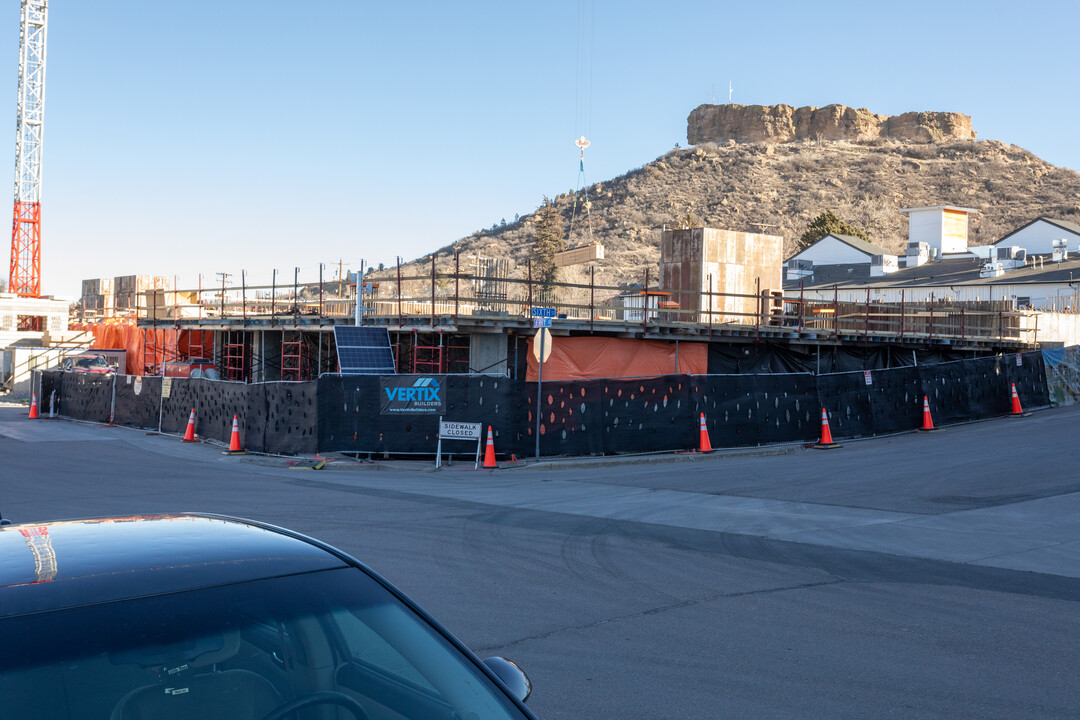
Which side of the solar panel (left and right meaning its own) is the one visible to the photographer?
front

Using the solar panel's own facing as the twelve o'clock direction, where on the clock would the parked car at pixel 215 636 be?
The parked car is roughly at 12 o'clock from the solar panel.

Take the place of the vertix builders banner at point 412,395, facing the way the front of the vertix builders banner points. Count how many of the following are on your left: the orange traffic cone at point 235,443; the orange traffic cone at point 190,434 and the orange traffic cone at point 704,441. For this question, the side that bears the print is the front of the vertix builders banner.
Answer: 1

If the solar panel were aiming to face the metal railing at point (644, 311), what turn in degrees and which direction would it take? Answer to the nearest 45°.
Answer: approximately 135° to its left

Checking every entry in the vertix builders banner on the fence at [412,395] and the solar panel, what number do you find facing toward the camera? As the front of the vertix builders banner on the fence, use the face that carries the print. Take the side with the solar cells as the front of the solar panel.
2

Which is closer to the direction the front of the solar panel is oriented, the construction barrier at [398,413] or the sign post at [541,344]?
the construction barrier

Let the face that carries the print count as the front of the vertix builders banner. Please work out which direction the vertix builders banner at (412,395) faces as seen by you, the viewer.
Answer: facing the viewer

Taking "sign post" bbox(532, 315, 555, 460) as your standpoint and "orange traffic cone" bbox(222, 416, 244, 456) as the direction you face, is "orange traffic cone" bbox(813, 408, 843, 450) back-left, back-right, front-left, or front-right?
back-right

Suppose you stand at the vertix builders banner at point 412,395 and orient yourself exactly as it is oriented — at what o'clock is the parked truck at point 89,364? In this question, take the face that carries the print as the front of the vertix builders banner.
The parked truck is roughly at 5 o'clock from the vertix builders banner.

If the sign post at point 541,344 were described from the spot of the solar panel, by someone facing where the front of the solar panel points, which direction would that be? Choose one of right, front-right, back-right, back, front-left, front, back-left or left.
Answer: front-left

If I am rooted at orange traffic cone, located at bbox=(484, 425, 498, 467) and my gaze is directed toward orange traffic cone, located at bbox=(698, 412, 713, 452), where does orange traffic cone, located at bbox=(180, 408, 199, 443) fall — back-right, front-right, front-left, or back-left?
back-left

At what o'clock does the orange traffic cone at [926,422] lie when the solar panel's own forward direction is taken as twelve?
The orange traffic cone is roughly at 9 o'clock from the solar panel.

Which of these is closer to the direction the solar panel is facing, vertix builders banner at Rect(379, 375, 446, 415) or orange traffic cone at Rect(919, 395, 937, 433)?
the vertix builders banner

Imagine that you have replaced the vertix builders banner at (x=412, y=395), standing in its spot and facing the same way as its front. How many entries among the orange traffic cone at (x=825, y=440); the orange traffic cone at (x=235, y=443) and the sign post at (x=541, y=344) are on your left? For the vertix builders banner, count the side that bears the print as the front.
2
